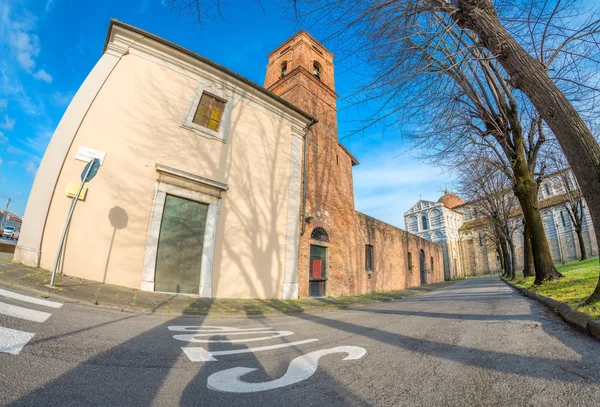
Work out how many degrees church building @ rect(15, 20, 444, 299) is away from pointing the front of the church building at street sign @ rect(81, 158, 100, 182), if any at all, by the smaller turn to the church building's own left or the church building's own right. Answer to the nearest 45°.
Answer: approximately 90° to the church building's own right

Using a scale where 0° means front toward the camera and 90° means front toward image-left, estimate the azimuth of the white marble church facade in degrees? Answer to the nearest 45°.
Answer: approximately 45°
